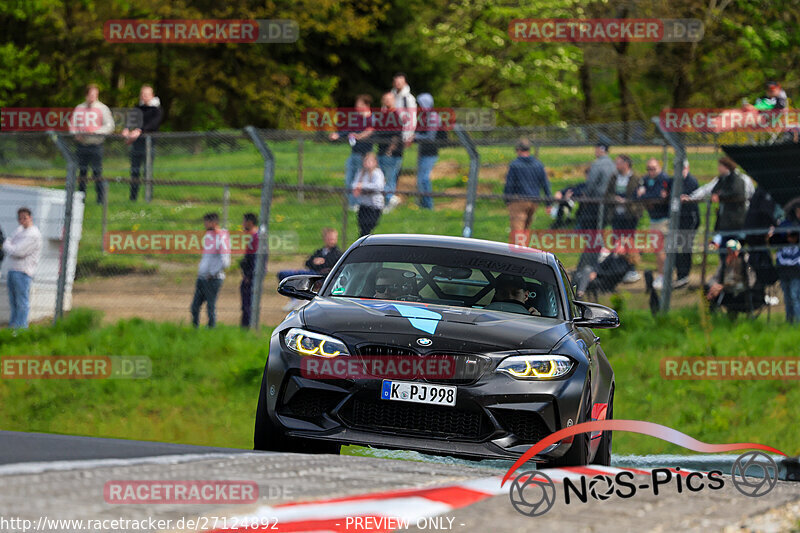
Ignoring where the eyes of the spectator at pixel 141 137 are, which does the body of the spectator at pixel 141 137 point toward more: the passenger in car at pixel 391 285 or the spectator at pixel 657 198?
the passenger in car

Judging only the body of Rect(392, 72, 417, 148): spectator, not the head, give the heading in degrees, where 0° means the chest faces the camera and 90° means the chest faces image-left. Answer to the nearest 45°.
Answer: approximately 45°

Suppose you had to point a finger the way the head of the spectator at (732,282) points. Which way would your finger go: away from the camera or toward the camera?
toward the camera

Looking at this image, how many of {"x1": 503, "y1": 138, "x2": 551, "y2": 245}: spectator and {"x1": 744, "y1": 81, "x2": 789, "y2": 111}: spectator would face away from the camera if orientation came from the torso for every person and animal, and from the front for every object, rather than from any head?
1

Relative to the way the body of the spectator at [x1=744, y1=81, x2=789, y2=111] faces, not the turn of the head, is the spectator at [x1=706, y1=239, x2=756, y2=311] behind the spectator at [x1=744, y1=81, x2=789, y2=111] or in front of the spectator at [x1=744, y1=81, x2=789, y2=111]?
in front

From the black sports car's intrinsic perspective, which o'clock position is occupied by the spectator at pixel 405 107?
The spectator is roughly at 6 o'clock from the black sports car.

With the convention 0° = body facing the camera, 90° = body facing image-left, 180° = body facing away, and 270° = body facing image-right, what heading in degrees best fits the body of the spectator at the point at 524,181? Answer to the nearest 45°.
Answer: approximately 180°

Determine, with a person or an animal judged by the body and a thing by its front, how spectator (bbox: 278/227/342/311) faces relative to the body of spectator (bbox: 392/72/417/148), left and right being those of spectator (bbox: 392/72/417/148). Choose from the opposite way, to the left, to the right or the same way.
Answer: the same way

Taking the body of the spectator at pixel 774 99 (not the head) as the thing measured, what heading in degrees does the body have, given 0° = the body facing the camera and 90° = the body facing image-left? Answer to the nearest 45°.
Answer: approximately 45°

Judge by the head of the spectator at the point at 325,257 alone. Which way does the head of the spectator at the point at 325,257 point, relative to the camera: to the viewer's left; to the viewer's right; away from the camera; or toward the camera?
toward the camera

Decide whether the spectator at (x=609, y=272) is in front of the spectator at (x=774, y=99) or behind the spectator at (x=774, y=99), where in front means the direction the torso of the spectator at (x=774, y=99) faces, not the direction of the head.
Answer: in front

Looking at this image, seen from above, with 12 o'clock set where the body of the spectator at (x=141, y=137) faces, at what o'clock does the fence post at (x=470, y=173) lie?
The fence post is roughly at 9 o'clock from the spectator.

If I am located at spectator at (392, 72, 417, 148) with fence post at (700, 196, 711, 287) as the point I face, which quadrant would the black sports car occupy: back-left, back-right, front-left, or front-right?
front-right

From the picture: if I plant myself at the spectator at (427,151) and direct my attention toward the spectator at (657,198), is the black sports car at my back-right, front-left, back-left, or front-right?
front-right

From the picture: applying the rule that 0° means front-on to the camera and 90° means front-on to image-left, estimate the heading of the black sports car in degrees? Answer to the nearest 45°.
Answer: approximately 0°
